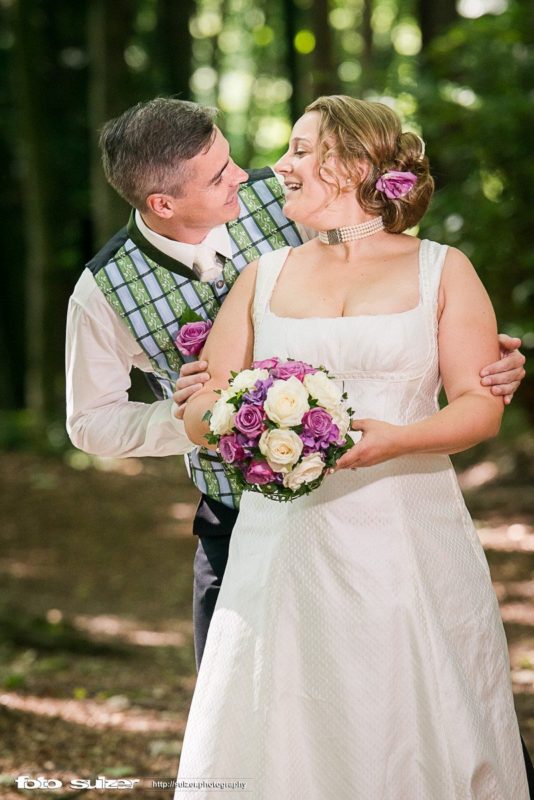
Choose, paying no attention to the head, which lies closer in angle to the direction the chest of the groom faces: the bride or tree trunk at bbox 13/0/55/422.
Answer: the bride

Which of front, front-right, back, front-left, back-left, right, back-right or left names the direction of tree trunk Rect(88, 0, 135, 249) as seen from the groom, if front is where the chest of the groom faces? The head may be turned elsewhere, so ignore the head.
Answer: back-left

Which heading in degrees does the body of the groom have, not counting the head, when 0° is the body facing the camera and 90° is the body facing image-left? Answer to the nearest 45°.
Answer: approximately 315°

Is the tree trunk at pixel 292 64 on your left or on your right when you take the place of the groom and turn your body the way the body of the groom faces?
on your left

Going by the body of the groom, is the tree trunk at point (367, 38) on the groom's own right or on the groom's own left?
on the groom's own left

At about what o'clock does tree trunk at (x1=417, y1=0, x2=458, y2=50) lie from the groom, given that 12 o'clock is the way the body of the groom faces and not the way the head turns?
The tree trunk is roughly at 8 o'clock from the groom.

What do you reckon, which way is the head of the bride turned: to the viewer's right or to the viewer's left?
to the viewer's left

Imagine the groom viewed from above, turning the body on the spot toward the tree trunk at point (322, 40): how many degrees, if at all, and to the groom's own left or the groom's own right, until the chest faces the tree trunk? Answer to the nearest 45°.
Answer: approximately 135° to the groom's own left

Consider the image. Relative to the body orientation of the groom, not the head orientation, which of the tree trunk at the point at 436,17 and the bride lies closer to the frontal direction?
the bride
